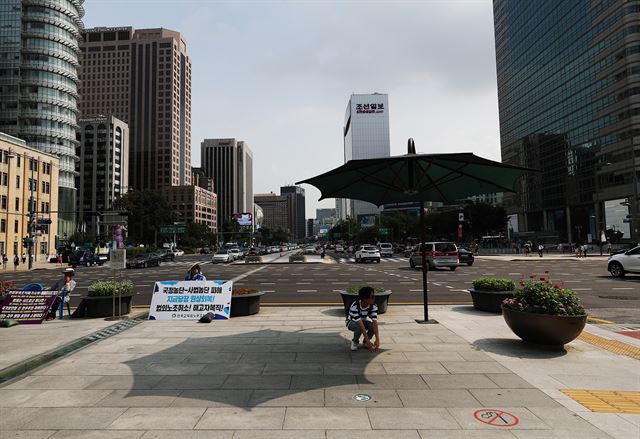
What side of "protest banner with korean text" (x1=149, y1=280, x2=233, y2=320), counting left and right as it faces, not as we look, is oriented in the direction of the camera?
front

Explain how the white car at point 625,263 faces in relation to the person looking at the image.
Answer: facing to the left of the viewer

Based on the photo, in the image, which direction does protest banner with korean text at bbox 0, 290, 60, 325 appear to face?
toward the camera

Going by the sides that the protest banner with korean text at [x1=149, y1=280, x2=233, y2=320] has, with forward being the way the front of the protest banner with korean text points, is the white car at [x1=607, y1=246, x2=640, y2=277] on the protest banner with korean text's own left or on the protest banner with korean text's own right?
on the protest banner with korean text's own left

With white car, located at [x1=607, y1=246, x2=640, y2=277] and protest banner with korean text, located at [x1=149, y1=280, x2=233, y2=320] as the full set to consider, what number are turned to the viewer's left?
1

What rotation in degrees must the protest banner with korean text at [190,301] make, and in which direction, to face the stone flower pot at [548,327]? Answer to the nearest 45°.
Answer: approximately 45° to its left

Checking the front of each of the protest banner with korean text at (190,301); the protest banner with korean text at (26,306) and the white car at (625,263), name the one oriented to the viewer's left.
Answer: the white car

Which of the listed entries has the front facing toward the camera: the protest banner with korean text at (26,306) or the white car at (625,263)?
the protest banner with korean text

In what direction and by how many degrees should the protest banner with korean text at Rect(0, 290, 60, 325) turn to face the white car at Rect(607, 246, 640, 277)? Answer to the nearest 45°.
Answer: approximately 90° to its left

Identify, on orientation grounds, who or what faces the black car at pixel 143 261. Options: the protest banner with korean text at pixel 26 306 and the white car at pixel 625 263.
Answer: the white car

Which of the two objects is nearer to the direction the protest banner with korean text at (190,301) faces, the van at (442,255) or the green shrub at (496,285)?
the green shrub
